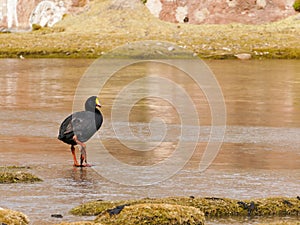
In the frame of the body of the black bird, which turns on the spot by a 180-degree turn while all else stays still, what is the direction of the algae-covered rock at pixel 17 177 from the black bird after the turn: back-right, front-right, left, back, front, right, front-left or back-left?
front-left

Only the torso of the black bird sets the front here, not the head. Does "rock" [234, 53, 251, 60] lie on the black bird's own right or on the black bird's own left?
on the black bird's own left

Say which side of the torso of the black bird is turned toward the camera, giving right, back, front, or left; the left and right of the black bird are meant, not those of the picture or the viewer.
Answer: right
